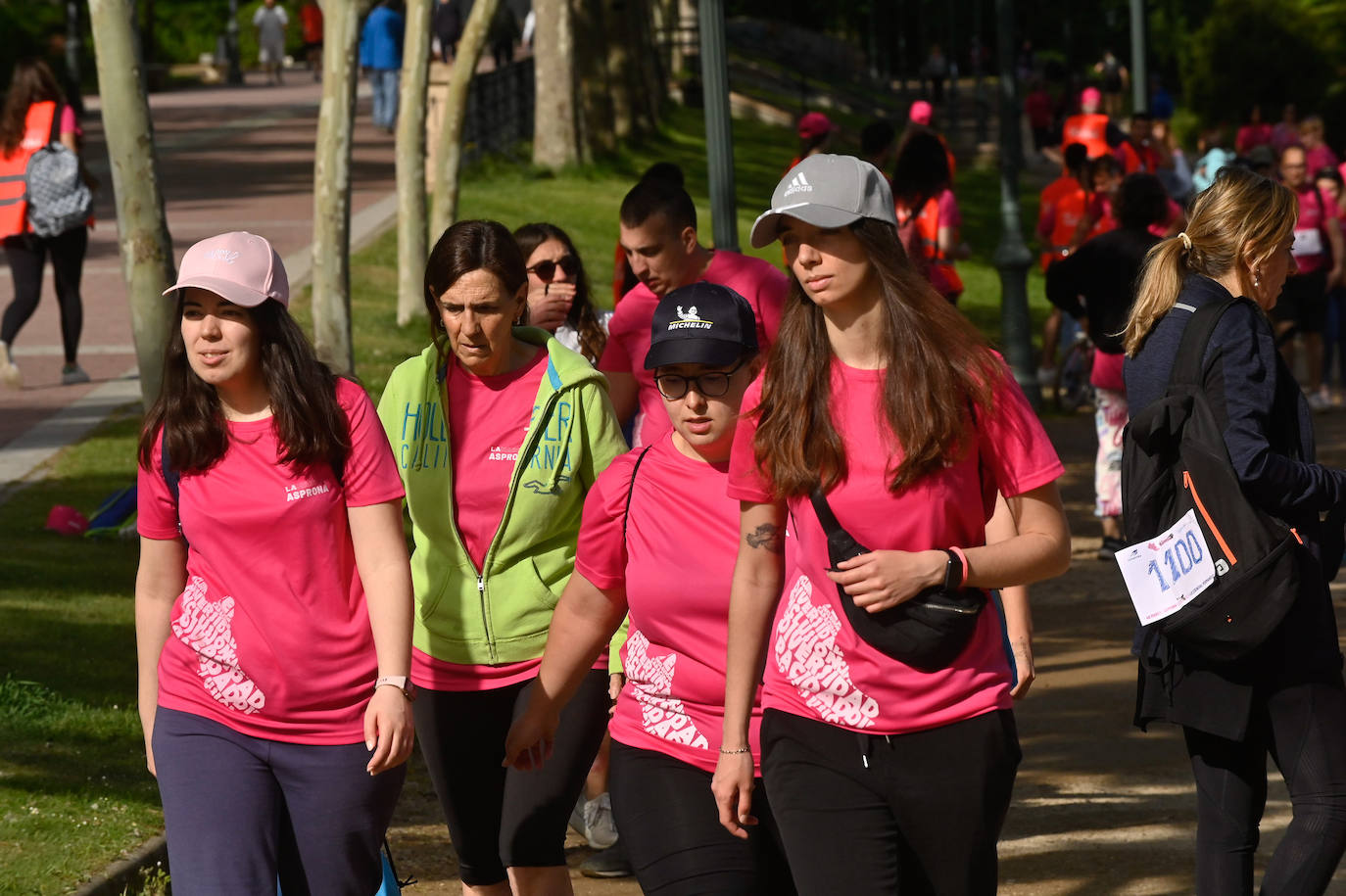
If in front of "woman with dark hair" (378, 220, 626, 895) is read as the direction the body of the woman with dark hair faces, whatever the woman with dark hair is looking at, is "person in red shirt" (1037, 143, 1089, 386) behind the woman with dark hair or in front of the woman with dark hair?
behind

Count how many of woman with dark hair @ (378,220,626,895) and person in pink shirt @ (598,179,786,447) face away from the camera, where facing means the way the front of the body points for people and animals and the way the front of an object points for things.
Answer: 0

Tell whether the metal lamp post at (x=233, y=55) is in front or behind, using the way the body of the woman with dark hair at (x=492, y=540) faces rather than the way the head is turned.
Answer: behind

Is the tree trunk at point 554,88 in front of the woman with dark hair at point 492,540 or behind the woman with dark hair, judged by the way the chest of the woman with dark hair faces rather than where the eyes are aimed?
behind

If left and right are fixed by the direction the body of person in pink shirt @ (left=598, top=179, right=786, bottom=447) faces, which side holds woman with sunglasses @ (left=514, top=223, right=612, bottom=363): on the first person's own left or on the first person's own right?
on the first person's own right

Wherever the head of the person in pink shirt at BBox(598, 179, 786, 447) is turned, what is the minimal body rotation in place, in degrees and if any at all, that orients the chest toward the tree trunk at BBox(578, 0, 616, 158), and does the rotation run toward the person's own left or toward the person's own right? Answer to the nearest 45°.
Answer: approximately 135° to the person's own right

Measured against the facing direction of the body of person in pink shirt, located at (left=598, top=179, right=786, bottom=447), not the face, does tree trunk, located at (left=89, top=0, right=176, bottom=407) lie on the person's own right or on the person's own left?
on the person's own right

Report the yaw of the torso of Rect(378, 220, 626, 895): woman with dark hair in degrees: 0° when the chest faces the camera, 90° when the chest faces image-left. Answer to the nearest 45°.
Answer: approximately 0°

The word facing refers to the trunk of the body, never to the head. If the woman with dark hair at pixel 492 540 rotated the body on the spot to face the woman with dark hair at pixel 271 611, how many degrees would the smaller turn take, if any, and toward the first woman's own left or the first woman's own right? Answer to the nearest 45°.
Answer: approximately 45° to the first woman's own right

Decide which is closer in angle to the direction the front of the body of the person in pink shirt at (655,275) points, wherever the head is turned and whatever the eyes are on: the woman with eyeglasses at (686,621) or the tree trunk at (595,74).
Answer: the woman with eyeglasses

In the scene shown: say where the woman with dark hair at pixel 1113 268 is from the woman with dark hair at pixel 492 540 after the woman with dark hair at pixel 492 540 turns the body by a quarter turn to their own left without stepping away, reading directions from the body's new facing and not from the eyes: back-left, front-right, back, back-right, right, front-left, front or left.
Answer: front-left

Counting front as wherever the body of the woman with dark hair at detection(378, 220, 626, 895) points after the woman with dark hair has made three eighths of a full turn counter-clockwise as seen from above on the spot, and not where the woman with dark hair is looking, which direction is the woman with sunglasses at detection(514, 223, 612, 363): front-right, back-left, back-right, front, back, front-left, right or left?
front-left

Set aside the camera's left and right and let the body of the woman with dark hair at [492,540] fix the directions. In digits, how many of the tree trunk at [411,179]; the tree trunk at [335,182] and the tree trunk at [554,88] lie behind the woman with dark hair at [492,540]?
3
